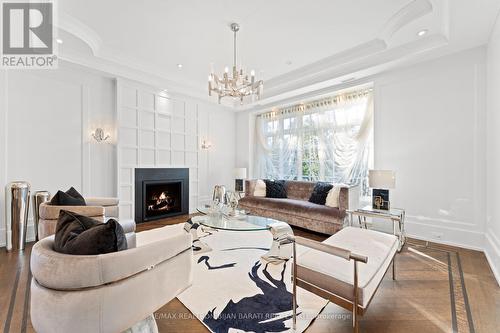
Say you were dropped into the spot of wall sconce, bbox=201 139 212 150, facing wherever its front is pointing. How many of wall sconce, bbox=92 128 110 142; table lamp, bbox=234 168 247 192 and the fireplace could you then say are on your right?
2

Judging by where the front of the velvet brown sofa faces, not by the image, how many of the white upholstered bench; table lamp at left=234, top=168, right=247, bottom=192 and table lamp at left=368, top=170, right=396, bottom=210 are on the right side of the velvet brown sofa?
1

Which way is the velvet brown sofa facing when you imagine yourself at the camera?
facing the viewer and to the left of the viewer

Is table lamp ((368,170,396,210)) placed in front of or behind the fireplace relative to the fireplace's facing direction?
in front

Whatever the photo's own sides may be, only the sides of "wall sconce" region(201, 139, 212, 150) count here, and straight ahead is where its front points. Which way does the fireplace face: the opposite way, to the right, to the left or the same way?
the same way

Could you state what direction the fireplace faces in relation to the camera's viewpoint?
facing the viewer and to the right of the viewer

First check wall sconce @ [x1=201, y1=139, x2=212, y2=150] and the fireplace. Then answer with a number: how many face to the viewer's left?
0

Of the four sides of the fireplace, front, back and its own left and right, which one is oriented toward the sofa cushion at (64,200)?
right

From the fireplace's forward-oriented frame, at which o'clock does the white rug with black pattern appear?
The white rug with black pattern is roughly at 1 o'clock from the fireplace.

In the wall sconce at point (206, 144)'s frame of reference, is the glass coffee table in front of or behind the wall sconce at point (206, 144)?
in front

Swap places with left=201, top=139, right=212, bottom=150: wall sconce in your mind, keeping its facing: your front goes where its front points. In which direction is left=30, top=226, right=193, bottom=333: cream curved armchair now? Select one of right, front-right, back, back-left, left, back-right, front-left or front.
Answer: front-right

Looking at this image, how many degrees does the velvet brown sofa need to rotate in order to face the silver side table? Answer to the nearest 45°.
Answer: approximately 90° to its left

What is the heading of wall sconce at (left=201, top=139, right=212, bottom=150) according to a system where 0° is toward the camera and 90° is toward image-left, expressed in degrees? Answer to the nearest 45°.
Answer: approximately 315°

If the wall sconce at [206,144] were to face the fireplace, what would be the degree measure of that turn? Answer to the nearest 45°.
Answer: approximately 90° to its right

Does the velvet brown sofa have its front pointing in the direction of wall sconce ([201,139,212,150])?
no
